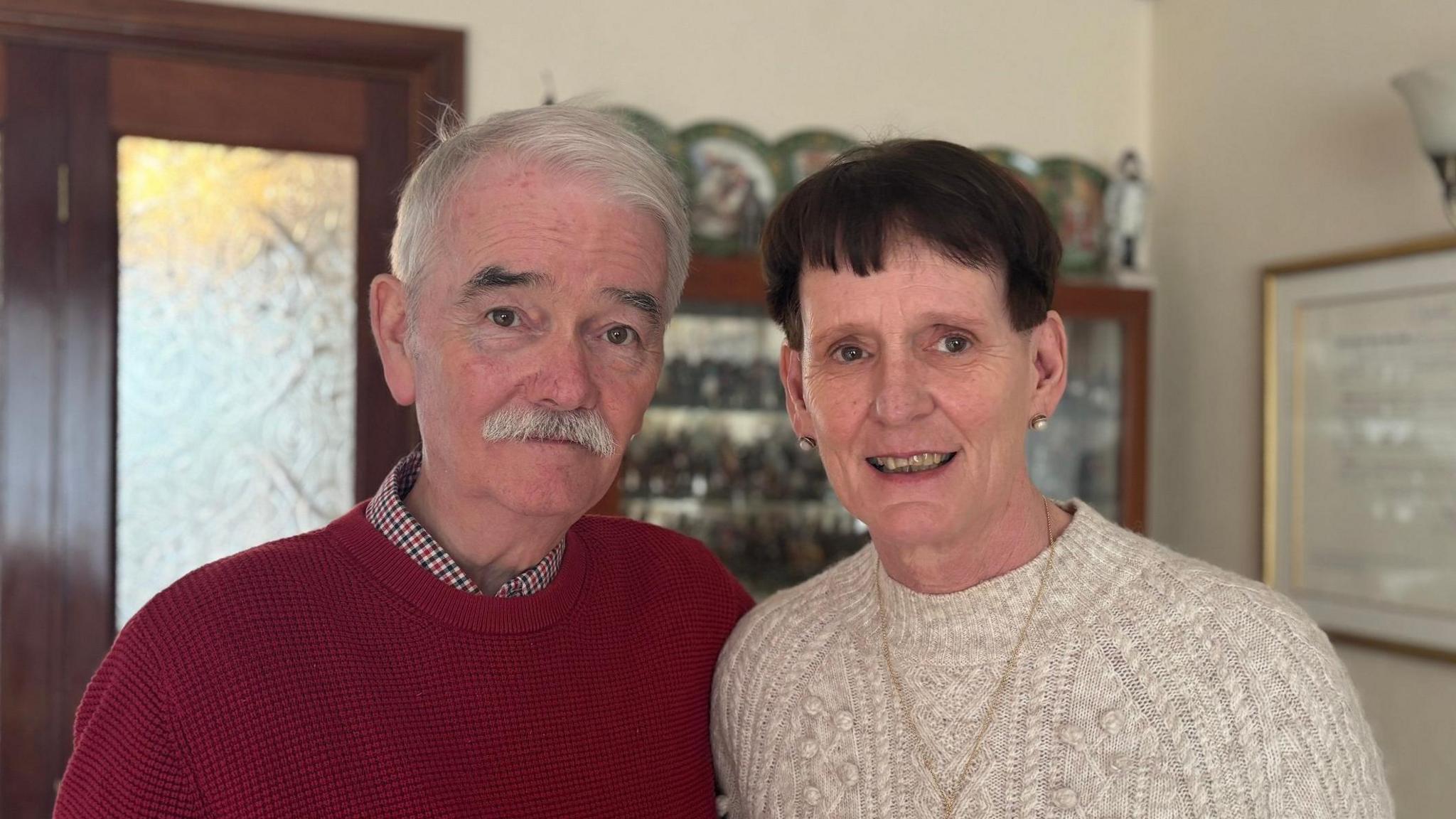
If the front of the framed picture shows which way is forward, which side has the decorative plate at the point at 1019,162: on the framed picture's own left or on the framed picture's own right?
on the framed picture's own right

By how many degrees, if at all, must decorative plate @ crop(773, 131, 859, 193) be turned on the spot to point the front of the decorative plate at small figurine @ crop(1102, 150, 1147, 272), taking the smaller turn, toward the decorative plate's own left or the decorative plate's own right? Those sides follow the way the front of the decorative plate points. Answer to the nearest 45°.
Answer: approximately 90° to the decorative plate's own left

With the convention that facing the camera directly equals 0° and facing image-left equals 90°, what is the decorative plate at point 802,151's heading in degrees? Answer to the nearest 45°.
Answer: approximately 0°

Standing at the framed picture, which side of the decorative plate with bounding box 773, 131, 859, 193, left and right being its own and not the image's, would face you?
left

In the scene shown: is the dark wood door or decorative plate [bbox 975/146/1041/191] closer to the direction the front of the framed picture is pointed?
the dark wood door

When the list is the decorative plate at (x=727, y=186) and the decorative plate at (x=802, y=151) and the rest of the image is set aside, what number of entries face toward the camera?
2

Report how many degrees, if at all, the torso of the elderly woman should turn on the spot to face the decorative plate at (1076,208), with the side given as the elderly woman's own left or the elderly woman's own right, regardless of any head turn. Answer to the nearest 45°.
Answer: approximately 135° to the elderly woman's own right

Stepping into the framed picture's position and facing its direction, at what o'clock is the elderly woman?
The elderly woman is roughly at 11 o'clock from the framed picture.

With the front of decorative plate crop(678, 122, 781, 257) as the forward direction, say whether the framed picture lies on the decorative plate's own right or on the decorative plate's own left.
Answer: on the decorative plate's own left

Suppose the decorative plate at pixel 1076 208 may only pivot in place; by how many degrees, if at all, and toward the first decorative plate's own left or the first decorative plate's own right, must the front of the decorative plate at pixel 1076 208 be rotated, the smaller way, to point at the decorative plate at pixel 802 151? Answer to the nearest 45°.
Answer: approximately 45° to the first decorative plate's own right
